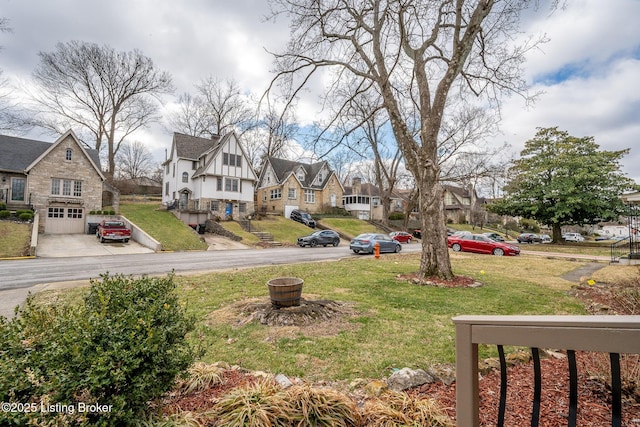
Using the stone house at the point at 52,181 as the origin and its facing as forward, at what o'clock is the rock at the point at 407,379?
The rock is roughly at 12 o'clock from the stone house.

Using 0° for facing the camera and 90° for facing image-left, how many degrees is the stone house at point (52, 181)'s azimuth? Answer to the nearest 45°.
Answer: approximately 0°

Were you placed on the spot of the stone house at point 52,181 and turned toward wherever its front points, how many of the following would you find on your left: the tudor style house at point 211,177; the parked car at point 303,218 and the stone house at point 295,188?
3

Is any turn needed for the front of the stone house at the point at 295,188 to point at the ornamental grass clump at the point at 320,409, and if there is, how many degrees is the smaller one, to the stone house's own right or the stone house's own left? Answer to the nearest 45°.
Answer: approximately 45° to the stone house's own right

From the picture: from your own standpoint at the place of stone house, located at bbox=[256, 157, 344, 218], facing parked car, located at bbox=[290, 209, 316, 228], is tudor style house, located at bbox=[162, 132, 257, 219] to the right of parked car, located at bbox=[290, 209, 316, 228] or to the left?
right

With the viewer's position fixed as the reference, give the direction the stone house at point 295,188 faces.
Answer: facing the viewer and to the right of the viewer

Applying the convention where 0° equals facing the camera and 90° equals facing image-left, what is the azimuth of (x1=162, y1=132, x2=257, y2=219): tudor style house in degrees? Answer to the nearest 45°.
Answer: approximately 315°

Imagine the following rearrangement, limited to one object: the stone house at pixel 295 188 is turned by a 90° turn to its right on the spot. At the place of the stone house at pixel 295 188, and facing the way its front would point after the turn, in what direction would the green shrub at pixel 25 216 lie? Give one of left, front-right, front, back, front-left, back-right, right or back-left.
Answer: front

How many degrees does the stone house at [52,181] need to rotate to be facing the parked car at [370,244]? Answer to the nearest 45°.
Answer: approximately 45° to its left

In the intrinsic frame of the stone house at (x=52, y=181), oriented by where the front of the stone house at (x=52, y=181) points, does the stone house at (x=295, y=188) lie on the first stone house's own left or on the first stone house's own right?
on the first stone house's own left

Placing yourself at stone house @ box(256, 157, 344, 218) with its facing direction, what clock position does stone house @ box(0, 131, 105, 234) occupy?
stone house @ box(0, 131, 105, 234) is roughly at 3 o'clock from stone house @ box(256, 157, 344, 218).
